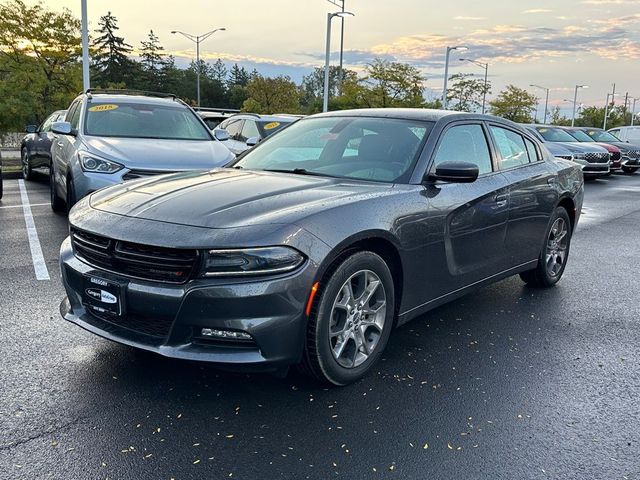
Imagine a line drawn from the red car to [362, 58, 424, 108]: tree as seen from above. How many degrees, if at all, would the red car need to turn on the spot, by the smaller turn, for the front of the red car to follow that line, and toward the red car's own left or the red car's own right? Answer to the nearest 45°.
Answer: approximately 180°

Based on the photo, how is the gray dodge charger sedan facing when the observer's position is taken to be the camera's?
facing the viewer and to the left of the viewer

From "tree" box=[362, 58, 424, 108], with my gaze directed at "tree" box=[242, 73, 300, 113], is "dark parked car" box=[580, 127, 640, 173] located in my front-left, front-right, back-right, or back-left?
back-left

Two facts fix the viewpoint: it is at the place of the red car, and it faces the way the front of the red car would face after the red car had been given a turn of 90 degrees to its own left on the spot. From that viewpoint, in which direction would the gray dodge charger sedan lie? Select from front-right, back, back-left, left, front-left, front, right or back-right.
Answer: back-right

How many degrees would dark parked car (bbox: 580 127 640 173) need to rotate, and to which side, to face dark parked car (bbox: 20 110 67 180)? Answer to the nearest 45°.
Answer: approximately 90° to its right

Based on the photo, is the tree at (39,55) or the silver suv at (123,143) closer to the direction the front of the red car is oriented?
the silver suv

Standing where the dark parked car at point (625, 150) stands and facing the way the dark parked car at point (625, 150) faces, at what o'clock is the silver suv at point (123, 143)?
The silver suv is roughly at 2 o'clock from the dark parked car.

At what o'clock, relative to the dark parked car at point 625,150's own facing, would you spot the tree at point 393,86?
The tree is roughly at 6 o'clock from the dark parked car.

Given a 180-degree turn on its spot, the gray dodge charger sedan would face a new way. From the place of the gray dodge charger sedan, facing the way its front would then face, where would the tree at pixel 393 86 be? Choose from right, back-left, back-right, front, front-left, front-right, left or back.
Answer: front-left

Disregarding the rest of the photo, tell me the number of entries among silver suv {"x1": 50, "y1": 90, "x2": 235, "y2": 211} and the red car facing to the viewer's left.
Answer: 0
